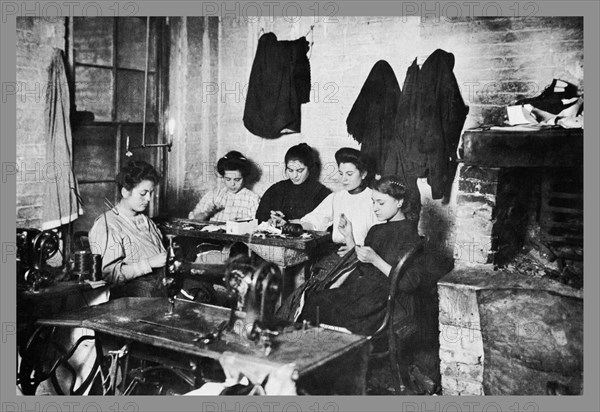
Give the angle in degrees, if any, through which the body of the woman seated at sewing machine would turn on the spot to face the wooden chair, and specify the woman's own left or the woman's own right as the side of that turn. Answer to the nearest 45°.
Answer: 0° — they already face it

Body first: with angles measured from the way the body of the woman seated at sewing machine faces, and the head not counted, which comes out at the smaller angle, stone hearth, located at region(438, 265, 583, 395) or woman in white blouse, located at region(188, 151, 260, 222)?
the stone hearth

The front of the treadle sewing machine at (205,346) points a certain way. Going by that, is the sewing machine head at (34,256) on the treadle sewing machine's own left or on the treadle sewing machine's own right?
on the treadle sewing machine's own right

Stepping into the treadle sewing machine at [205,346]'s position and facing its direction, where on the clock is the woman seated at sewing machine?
The woman seated at sewing machine is roughly at 4 o'clock from the treadle sewing machine.

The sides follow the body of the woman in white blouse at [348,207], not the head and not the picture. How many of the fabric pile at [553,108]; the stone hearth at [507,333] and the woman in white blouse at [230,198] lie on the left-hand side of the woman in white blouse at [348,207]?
2
